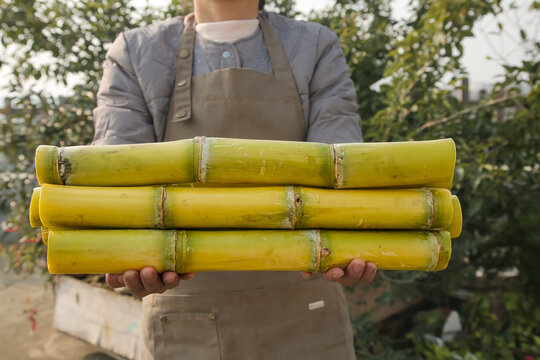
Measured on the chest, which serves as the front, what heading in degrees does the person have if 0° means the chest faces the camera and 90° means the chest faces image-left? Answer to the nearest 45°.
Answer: approximately 0°

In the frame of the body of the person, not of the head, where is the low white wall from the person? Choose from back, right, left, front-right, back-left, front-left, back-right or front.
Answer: back-right
